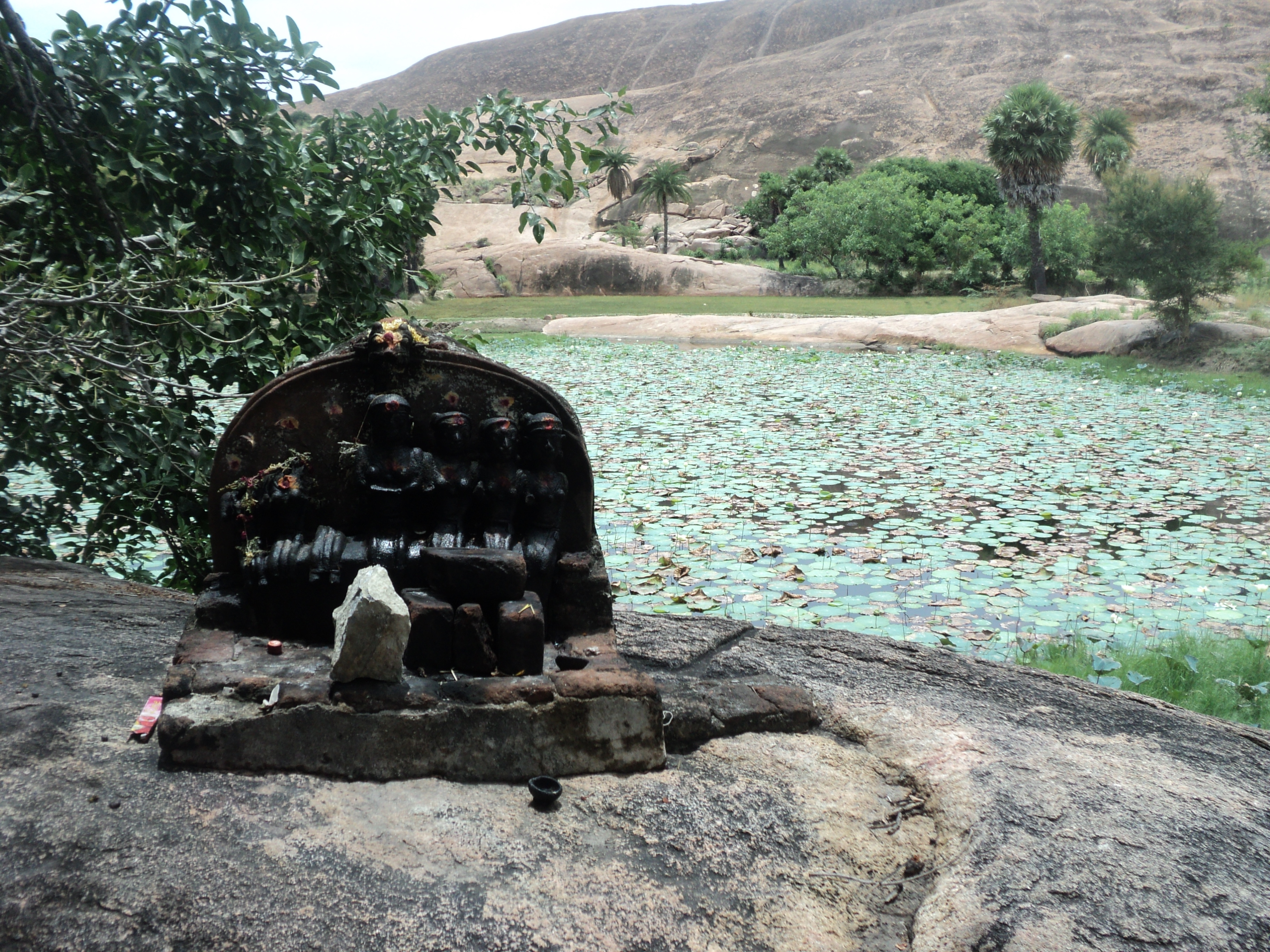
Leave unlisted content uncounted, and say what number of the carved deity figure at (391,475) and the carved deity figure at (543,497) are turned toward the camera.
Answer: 2

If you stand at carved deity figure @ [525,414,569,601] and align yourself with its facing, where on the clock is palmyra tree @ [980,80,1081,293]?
The palmyra tree is roughly at 7 o'clock from the carved deity figure.

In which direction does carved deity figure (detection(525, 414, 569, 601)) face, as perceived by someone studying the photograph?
facing the viewer

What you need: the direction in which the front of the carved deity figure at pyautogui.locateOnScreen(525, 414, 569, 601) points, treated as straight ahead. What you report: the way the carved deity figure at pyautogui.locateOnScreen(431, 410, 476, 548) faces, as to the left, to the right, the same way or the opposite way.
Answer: the same way

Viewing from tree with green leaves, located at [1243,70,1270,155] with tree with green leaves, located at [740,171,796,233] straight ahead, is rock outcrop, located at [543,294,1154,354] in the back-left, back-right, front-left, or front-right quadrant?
front-left

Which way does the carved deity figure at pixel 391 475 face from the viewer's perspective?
toward the camera

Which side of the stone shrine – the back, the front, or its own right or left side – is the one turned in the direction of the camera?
front

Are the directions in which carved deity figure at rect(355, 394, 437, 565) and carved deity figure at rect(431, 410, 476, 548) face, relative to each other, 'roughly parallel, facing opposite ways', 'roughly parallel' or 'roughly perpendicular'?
roughly parallel

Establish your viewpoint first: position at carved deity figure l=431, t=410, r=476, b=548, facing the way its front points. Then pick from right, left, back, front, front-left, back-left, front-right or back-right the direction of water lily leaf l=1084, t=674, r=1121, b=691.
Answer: left

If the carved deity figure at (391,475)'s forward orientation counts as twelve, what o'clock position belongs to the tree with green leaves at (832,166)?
The tree with green leaves is roughly at 7 o'clock from the carved deity figure.

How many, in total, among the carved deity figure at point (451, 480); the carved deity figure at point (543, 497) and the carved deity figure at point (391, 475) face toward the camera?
3

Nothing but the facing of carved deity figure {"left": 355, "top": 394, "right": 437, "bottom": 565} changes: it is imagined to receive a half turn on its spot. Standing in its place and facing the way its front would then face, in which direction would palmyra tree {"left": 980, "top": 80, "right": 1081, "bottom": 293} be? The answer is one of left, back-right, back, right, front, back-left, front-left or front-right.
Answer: front-right

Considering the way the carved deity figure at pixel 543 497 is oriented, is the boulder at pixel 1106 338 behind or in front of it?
behind

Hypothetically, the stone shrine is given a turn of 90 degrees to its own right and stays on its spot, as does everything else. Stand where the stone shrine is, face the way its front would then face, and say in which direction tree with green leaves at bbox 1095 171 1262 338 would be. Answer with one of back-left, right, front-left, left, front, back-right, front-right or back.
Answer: back-right

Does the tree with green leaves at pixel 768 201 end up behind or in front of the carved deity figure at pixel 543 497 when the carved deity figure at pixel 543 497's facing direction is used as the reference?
behind

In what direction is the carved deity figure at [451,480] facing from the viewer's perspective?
toward the camera

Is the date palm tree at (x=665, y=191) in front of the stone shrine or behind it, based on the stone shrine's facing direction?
behind
